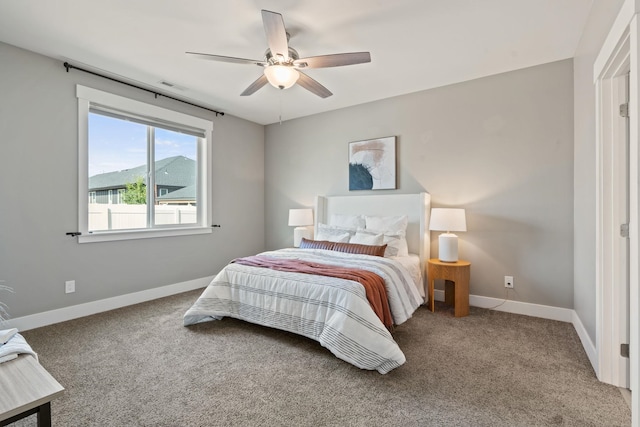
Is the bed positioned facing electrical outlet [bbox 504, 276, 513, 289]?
no

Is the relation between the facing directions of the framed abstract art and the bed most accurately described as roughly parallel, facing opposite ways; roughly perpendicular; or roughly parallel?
roughly parallel

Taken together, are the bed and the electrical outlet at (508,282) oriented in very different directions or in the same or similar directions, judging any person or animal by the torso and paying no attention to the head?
same or similar directions

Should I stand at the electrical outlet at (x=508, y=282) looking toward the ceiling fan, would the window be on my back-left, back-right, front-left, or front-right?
front-right

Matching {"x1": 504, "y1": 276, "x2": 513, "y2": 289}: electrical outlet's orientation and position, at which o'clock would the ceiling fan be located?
The ceiling fan is roughly at 1 o'clock from the electrical outlet.

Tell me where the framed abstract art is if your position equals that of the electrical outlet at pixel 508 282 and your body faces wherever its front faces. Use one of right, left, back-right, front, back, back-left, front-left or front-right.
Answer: right

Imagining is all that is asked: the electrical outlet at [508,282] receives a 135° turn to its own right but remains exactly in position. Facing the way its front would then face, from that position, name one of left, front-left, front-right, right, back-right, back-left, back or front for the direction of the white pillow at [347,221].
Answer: front-left

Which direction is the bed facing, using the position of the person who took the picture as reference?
facing the viewer and to the left of the viewer

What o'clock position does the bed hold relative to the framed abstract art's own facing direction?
The bed is roughly at 11 o'clock from the framed abstract art.

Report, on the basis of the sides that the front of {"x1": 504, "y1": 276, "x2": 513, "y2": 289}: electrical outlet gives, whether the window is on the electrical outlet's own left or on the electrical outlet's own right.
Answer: on the electrical outlet's own right

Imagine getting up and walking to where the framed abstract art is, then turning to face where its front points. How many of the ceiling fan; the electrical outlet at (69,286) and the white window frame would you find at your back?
0

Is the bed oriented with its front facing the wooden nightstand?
no

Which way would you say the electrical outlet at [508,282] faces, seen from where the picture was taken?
facing the viewer

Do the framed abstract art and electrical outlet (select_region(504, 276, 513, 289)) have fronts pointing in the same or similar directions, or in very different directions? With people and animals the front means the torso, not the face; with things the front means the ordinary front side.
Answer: same or similar directions

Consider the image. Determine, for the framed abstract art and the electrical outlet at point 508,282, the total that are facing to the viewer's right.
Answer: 0

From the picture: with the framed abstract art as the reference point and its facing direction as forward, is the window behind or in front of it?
in front
